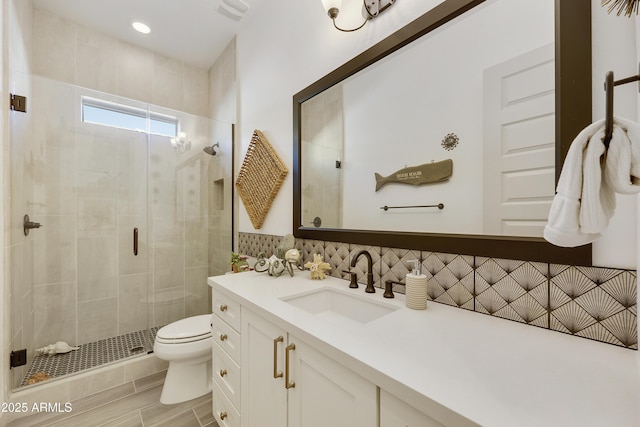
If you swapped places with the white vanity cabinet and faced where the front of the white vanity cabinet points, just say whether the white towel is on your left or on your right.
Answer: on your left

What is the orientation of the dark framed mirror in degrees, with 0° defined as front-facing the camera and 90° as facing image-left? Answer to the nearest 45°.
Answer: approximately 45°

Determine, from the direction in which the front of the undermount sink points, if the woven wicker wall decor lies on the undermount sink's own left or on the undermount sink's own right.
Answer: on the undermount sink's own right

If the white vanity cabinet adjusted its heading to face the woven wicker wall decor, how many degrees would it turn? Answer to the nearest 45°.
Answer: approximately 135° to its right

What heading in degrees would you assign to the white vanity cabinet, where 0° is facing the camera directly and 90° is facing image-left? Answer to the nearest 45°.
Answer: approximately 45°

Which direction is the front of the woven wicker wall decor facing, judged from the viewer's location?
facing the viewer and to the left of the viewer

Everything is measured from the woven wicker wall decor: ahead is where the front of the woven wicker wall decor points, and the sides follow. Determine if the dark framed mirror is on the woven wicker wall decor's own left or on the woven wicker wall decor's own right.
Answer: on the woven wicker wall decor's own left
